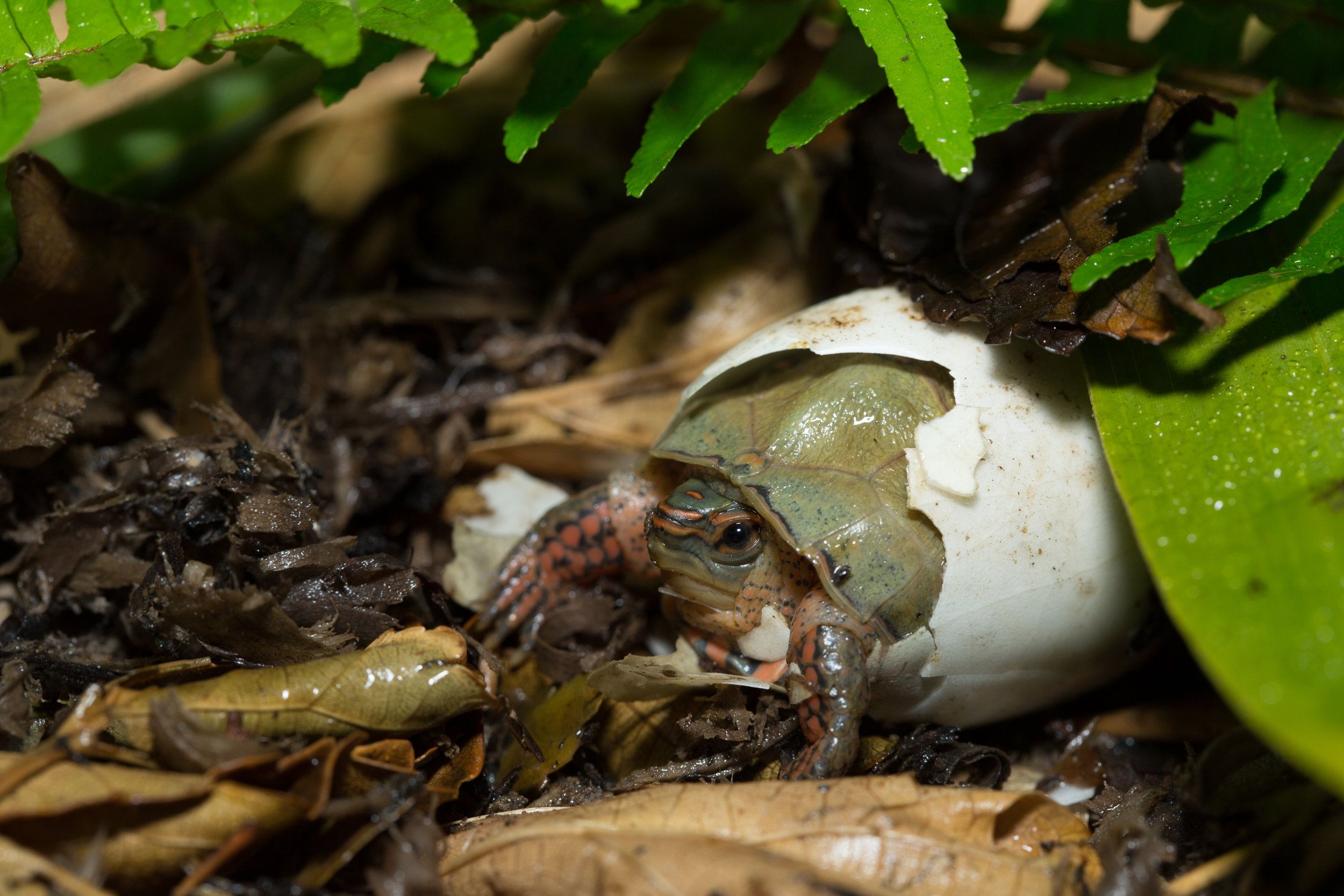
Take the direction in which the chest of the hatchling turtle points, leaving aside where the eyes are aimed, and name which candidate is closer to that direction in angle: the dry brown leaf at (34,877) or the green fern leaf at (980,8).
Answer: the dry brown leaf

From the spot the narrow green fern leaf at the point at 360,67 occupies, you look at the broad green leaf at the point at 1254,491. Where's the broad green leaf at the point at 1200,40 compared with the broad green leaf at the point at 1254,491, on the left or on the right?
left

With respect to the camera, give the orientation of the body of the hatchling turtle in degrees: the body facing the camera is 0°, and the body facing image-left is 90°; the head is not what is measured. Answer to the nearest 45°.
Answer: approximately 45°

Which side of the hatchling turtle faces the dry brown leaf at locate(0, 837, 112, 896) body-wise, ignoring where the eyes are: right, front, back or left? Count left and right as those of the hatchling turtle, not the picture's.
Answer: front

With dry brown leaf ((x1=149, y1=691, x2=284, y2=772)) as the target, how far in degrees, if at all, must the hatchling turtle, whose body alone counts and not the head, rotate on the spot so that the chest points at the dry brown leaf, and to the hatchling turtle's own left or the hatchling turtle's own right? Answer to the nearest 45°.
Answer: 0° — it already faces it

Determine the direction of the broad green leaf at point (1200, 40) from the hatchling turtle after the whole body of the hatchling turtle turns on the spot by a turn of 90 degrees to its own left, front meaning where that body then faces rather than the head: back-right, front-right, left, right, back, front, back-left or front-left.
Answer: left
